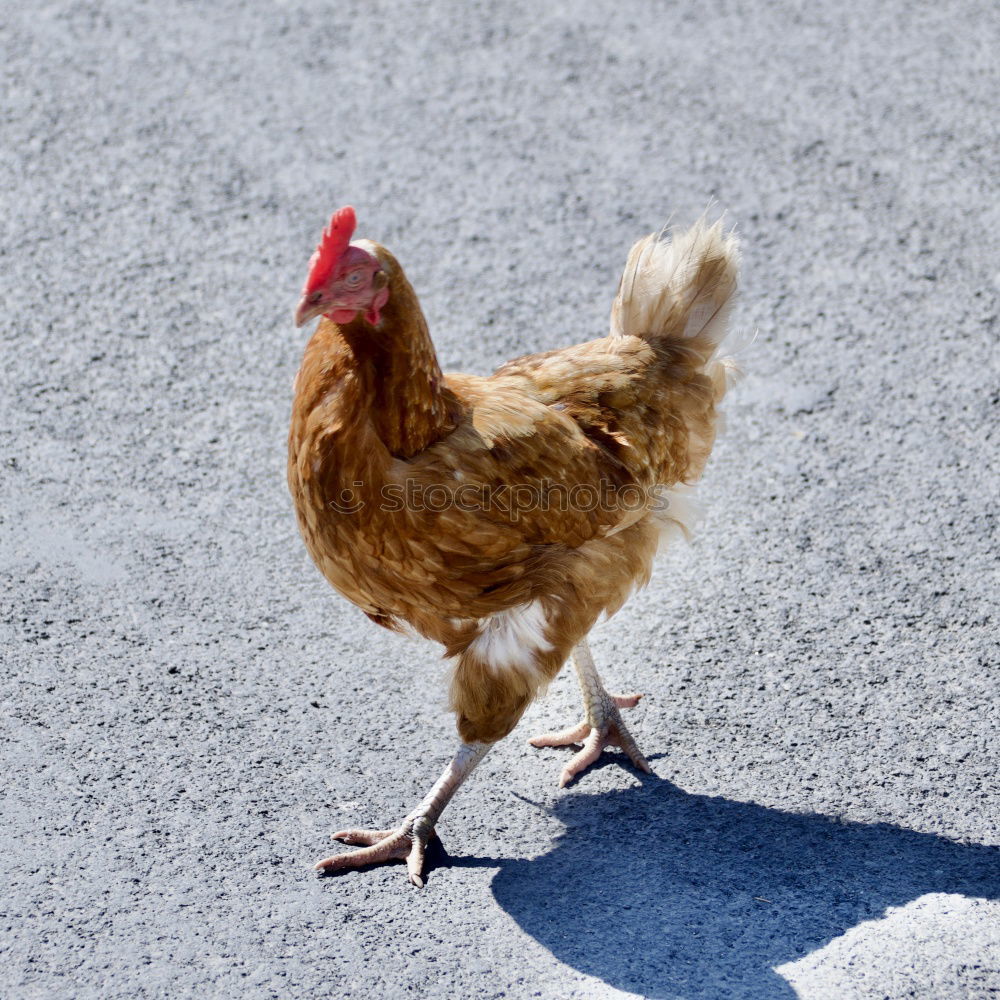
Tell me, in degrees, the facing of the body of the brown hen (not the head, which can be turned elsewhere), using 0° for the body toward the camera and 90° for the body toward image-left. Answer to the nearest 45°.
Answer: approximately 45°
